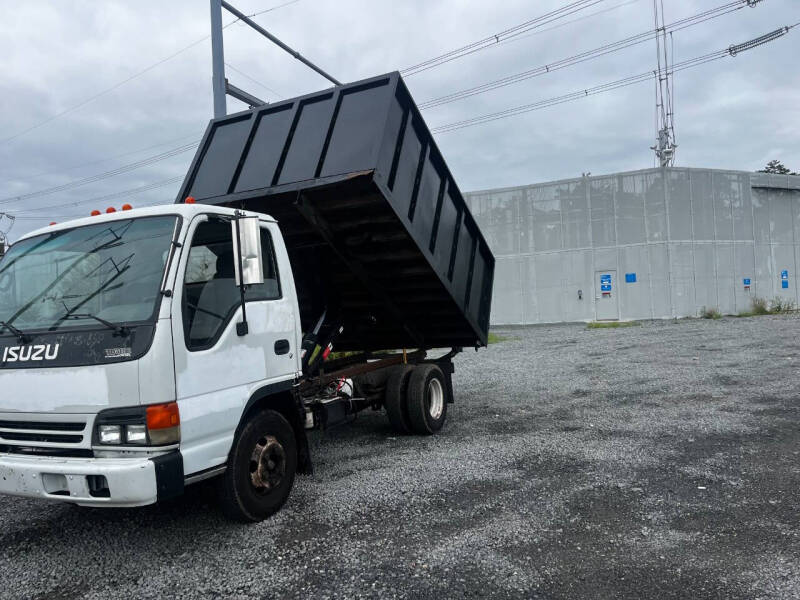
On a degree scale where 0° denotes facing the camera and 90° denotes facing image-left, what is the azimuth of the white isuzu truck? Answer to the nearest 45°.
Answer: approximately 45°

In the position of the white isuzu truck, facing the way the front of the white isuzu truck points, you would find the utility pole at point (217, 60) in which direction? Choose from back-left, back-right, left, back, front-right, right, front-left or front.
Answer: back-right

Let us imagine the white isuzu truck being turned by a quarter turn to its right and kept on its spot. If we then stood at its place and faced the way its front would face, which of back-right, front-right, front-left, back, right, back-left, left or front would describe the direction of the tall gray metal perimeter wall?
right
